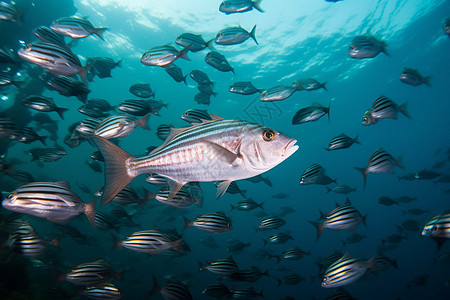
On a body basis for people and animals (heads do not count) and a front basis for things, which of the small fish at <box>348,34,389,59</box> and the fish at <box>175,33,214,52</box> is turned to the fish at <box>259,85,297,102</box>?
the small fish

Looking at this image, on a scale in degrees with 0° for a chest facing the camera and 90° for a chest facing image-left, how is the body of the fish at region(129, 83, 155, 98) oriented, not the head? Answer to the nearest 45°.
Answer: approximately 90°

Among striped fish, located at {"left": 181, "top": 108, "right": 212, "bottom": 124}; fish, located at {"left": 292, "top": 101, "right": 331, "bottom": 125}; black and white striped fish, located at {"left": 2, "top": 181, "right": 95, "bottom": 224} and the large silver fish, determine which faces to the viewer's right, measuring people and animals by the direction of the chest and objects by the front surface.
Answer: the large silver fish

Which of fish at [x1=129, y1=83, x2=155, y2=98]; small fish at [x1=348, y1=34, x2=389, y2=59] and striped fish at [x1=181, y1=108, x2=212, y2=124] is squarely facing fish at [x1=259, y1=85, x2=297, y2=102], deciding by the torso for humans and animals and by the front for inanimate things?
the small fish
